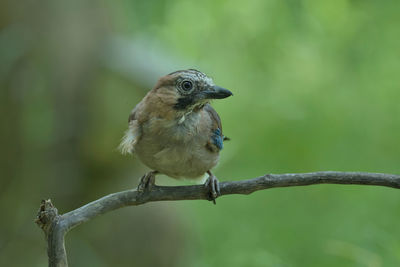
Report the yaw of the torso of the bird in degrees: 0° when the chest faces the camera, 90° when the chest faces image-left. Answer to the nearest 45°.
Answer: approximately 0°
